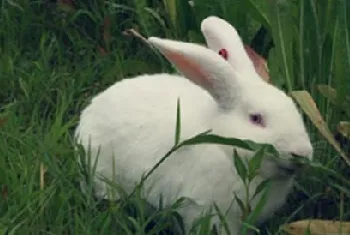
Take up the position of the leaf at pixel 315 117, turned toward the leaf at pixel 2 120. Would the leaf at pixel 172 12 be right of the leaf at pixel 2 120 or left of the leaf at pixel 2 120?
right

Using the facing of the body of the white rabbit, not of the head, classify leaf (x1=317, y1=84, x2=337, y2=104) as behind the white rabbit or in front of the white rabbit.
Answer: in front

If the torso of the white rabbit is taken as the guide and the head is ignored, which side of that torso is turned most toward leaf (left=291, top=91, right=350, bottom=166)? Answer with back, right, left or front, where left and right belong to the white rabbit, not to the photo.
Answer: front

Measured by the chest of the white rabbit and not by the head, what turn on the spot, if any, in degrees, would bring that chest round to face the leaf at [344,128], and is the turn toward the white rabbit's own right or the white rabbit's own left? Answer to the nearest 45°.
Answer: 0° — it already faces it

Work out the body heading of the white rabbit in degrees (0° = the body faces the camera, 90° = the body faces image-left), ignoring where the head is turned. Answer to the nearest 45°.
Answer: approximately 270°

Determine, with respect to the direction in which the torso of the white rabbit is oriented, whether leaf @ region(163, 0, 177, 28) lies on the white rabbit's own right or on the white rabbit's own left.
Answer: on the white rabbit's own left
